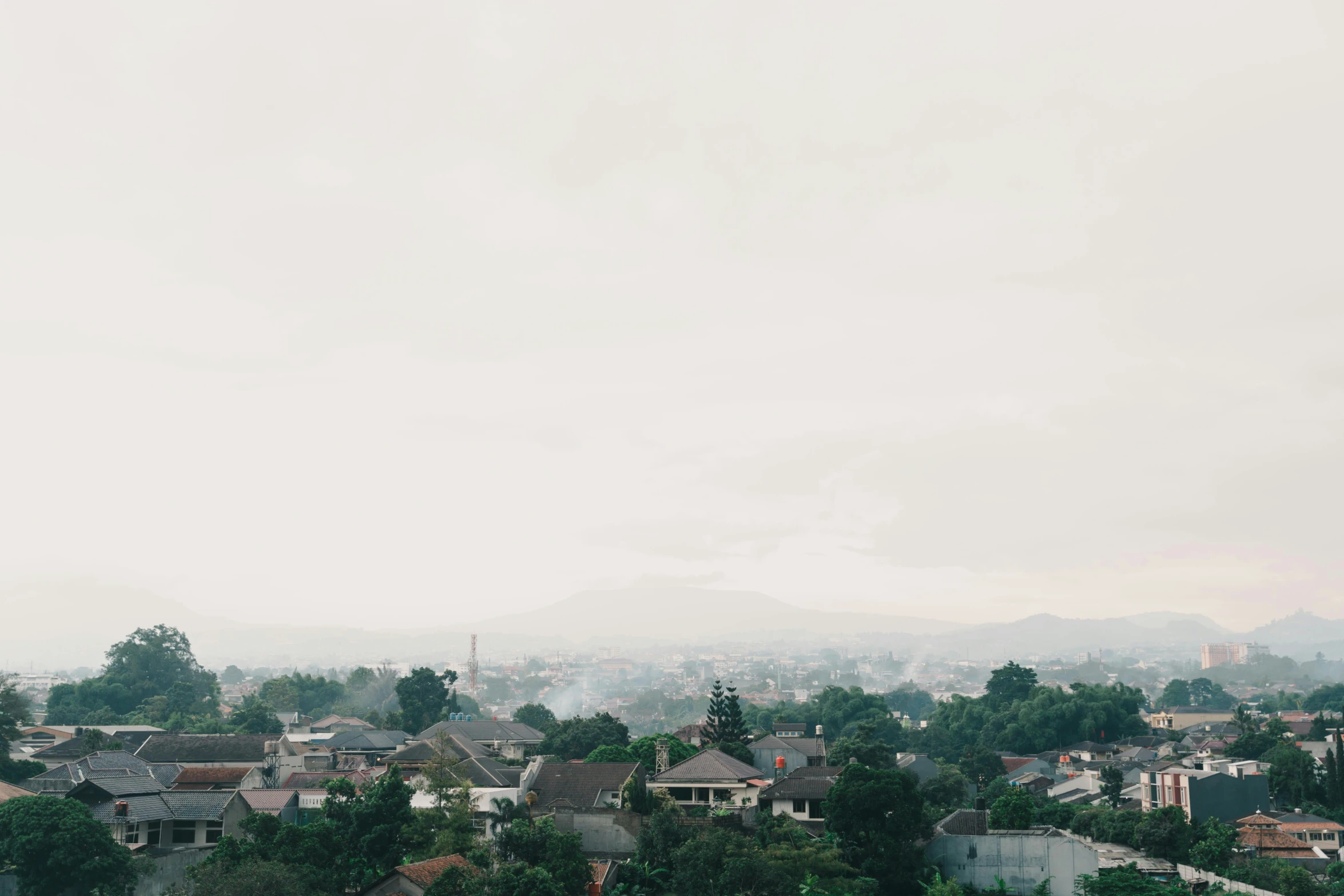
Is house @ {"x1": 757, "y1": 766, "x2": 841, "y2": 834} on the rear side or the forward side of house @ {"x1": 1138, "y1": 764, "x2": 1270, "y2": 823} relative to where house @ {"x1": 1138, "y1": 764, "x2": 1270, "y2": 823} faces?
on the forward side

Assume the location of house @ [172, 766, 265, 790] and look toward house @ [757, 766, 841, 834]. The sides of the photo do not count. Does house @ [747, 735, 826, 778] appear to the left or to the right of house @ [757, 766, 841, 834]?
left

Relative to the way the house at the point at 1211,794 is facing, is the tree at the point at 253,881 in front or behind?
in front

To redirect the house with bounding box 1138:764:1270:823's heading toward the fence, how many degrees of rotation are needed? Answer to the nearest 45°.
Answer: approximately 45° to its left

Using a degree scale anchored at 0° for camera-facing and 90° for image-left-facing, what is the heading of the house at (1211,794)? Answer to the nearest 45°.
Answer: approximately 45°
